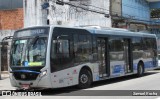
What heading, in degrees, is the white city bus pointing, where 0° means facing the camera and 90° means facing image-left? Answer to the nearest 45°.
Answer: approximately 45°

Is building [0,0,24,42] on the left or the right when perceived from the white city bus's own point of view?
on its right
